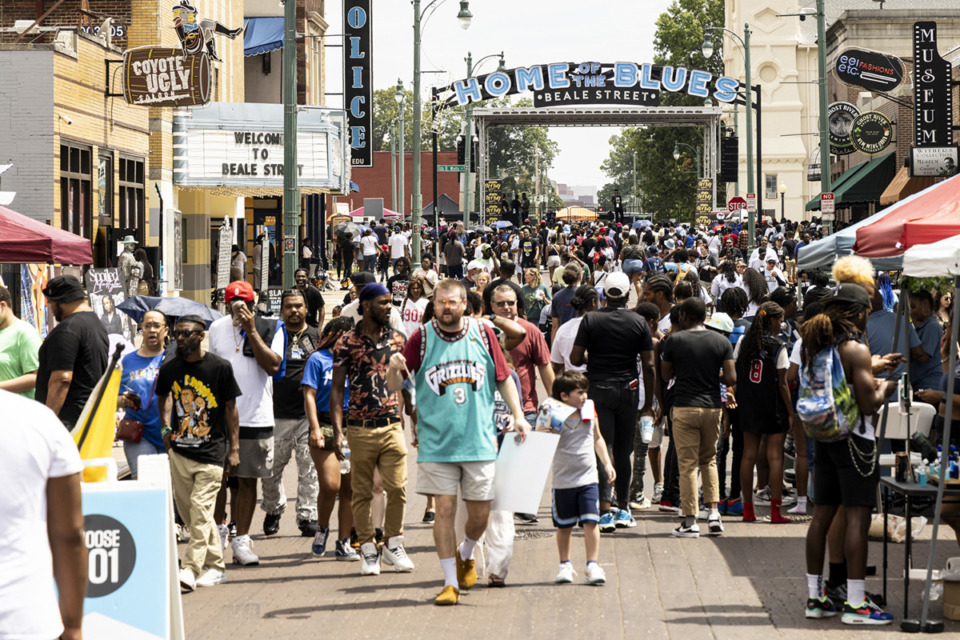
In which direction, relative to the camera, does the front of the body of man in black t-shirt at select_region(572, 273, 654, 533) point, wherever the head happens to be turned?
away from the camera

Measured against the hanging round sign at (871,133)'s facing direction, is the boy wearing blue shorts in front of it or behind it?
in front

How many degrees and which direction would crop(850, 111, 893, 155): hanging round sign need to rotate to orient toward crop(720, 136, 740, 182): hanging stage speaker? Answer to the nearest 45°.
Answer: approximately 135° to its right

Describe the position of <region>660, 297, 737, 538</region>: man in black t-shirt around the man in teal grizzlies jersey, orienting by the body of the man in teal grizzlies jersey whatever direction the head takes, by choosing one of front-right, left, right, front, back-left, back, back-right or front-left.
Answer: back-left

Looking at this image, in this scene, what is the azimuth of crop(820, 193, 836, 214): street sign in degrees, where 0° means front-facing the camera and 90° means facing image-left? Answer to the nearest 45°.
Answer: approximately 0°

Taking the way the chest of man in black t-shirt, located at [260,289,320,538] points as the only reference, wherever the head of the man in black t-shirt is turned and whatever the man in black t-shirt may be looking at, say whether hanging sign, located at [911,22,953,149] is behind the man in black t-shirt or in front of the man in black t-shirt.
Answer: behind

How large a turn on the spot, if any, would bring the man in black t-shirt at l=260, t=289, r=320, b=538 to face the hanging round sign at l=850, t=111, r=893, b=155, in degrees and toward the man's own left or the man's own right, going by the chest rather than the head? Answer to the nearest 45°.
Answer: approximately 135° to the man's own left

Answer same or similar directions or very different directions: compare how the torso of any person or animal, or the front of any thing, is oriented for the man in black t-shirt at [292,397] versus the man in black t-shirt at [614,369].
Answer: very different directions

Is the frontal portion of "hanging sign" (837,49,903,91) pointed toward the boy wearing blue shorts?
yes

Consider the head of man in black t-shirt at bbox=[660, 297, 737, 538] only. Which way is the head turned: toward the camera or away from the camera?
away from the camera

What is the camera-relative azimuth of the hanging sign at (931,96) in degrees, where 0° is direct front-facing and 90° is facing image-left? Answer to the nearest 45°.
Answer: approximately 0°

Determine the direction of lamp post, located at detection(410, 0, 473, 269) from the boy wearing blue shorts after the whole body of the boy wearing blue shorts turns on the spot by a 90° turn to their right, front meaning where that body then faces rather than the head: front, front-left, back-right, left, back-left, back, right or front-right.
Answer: right

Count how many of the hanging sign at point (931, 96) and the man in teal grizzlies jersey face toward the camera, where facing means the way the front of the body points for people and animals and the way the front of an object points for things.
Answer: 2
